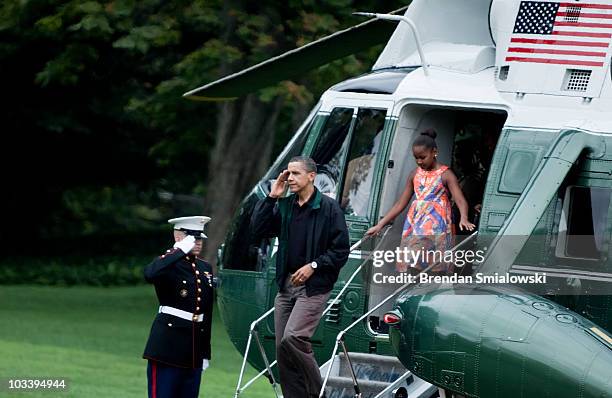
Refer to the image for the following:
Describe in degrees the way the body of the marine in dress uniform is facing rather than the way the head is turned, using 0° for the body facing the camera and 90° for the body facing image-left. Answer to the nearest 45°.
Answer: approximately 315°

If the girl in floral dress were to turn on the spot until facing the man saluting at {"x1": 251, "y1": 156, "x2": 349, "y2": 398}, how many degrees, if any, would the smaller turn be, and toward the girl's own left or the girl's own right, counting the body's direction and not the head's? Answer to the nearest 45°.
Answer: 0° — they already face them

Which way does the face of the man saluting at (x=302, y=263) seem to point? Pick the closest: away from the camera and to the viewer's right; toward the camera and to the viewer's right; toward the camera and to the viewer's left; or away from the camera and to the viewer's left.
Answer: toward the camera and to the viewer's left

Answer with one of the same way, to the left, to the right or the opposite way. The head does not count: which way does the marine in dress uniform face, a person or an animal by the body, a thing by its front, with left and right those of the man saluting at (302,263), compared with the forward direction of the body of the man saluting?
to the left

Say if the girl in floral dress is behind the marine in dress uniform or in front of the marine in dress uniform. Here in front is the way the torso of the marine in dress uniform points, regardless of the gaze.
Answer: in front

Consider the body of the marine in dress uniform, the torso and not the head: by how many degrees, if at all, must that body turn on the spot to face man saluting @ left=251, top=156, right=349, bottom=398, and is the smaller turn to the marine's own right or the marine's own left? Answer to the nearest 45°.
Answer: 0° — they already face them

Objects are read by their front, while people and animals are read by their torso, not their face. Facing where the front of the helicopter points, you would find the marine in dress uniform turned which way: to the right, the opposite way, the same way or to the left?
the opposite way

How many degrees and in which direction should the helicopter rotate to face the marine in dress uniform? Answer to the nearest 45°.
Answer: approximately 45° to its left

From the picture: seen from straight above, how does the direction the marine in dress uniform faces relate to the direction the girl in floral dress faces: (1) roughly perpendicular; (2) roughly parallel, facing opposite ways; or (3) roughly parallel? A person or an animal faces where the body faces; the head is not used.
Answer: roughly perpendicular

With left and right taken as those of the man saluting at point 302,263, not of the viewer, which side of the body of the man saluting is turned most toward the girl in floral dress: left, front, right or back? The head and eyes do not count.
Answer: back

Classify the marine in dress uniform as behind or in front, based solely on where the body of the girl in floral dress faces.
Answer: in front

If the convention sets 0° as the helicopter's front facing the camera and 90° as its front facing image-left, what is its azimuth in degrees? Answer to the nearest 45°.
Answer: approximately 135°
